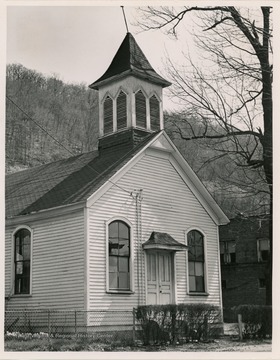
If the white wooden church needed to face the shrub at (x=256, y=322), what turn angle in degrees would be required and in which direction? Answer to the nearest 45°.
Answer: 0° — it already faces it

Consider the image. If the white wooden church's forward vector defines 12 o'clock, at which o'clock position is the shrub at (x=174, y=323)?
The shrub is roughly at 1 o'clock from the white wooden church.

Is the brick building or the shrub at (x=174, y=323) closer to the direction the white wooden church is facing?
the shrub

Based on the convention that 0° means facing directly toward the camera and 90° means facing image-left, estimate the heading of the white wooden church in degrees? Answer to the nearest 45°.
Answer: approximately 315°

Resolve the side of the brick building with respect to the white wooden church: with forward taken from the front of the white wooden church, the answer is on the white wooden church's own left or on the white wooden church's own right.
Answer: on the white wooden church's own left
